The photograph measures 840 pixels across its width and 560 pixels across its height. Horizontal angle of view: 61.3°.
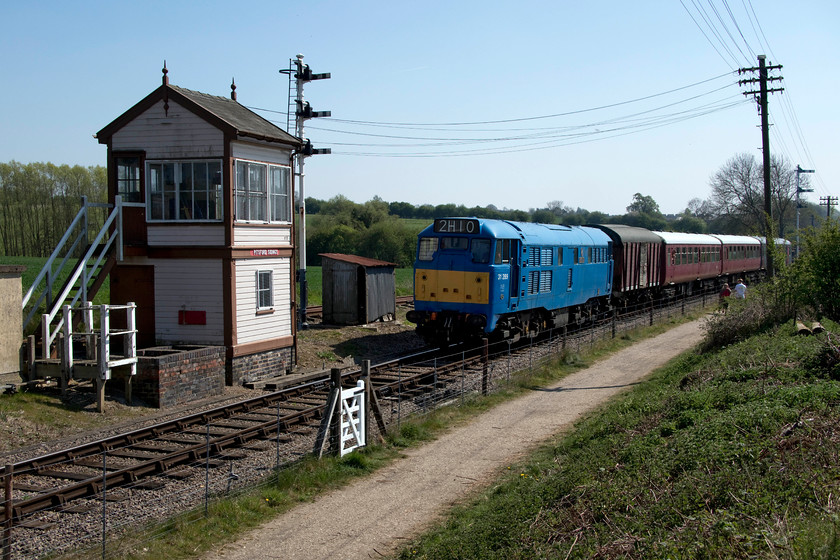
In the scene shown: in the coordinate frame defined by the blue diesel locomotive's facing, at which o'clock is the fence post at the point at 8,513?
The fence post is roughly at 11 o'clock from the blue diesel locomotive.

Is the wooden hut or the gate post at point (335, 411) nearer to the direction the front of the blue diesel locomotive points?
the gate post

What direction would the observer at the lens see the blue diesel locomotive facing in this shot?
facing the viewer and to the left of the viewer

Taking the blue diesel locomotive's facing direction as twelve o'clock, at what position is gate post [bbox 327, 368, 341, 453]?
The gate post is roughly at 11 o'clock from the blue diesel locomotive.

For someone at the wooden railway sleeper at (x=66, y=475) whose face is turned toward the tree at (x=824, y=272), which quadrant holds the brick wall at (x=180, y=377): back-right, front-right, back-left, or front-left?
front-left

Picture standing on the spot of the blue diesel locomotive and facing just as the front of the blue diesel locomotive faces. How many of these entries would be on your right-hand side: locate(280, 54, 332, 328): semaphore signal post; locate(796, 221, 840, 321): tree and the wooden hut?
2

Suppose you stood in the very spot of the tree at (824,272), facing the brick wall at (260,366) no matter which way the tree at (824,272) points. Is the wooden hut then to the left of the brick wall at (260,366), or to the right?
right

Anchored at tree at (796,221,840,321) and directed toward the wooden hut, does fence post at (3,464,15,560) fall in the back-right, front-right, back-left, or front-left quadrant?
front-left

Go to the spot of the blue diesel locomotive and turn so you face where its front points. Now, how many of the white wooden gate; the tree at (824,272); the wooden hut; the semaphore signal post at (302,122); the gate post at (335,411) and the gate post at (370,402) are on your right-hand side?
2

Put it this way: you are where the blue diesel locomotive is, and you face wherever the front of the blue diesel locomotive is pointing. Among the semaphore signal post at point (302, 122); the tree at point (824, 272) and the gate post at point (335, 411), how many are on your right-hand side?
1

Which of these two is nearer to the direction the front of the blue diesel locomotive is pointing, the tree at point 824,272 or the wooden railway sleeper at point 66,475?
the wooden railway sleeper

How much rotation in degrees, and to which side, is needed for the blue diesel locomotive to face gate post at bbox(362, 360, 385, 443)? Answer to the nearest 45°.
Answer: approximately 45° to its left

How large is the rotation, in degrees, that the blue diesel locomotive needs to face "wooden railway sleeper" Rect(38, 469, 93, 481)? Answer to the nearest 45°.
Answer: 0° — it already faces it

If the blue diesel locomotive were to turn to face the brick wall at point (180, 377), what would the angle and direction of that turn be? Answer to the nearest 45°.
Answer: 0° — it already faces it

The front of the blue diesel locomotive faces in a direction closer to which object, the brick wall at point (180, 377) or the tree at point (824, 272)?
the brick wall

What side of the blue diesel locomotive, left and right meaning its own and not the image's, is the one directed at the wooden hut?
right
